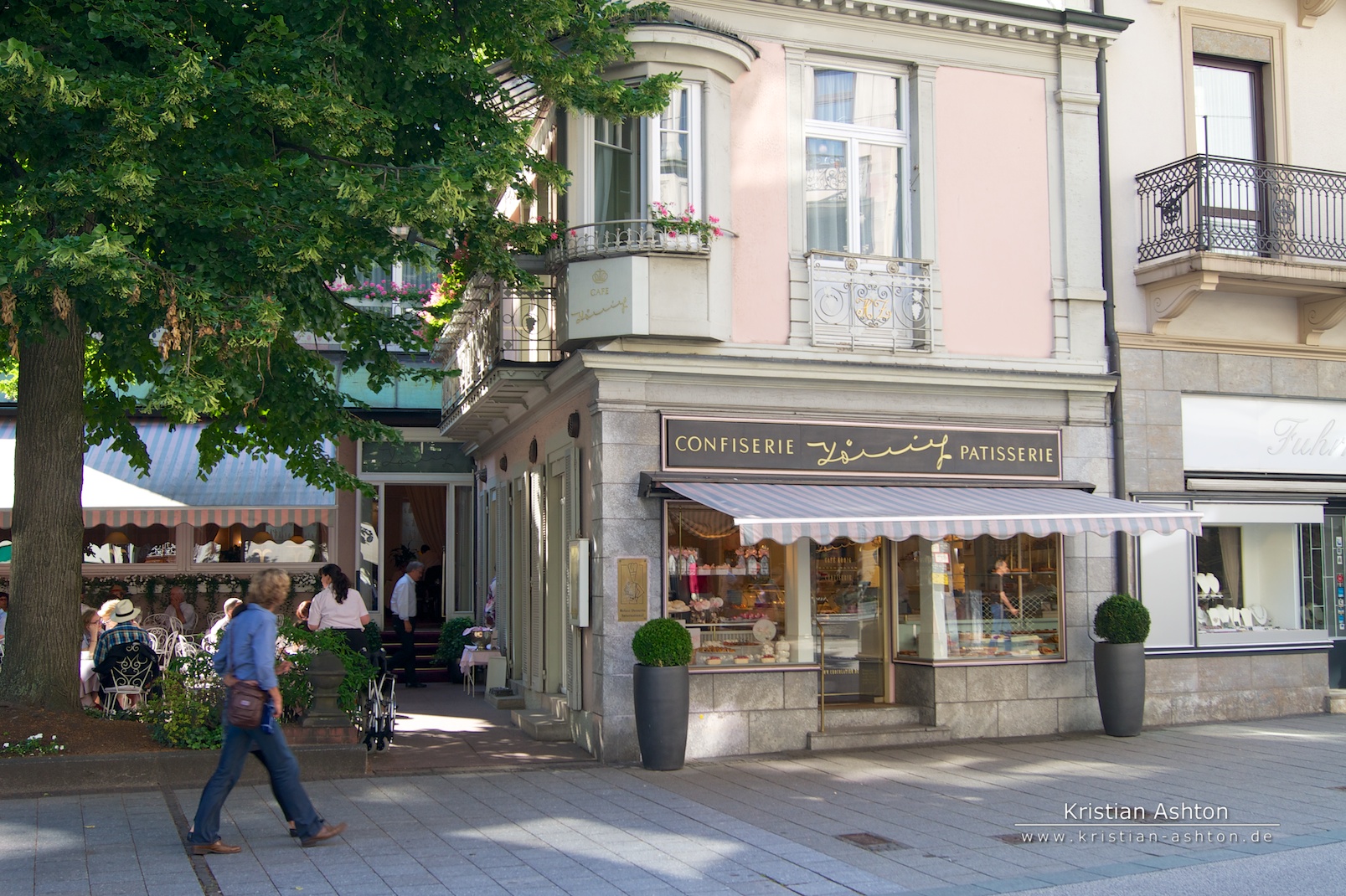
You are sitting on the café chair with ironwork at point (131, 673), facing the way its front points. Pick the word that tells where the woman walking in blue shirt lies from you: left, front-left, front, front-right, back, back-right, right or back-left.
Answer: back

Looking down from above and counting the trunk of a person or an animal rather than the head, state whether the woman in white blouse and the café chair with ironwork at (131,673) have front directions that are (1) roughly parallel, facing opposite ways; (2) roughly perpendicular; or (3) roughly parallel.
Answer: roughly parallel

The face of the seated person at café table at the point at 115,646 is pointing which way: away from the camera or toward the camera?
away from the camera

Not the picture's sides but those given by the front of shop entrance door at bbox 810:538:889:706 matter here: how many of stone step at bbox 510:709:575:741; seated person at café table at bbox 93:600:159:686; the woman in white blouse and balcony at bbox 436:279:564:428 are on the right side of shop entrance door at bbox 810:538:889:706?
4

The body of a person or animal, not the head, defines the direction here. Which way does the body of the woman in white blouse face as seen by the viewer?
away from the camera

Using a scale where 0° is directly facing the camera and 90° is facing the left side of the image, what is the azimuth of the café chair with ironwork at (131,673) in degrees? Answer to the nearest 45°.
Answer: approximately 180°

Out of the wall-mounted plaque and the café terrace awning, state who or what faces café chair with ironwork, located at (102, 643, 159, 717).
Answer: the café terrace awning

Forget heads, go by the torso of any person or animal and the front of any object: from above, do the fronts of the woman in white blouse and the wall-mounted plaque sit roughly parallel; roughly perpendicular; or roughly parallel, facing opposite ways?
roughly parallel, facing opposite ways

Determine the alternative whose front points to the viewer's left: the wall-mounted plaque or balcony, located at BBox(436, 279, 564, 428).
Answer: the balcony

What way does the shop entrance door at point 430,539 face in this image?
toward the camera

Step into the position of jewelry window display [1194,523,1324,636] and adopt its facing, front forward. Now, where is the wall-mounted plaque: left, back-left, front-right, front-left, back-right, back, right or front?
front-right

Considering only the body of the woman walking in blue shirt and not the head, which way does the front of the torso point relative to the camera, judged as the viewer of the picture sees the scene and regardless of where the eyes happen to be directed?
to the viewer's right

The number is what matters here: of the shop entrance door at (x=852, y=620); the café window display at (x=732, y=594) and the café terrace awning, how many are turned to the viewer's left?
0

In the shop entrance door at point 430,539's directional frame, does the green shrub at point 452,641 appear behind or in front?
in front

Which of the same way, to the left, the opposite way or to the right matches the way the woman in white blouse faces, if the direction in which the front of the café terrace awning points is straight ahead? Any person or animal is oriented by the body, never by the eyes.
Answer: the opposite way

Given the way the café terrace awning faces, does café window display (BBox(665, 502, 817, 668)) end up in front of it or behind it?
in front
